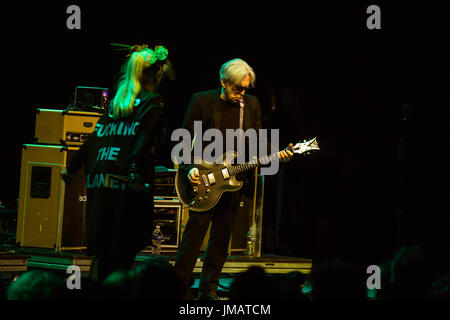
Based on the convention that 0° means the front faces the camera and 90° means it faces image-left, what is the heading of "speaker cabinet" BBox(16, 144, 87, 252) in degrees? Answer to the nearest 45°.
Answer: approximately 315°

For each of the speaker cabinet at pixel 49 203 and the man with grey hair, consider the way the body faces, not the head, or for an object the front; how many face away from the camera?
0

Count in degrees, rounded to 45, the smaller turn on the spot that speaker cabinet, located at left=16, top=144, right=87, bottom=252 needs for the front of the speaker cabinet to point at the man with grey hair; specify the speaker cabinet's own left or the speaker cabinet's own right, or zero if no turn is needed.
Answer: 0° — it already faces them

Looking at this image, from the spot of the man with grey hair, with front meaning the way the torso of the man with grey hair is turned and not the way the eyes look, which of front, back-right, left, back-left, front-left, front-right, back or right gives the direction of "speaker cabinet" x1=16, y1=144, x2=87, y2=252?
back

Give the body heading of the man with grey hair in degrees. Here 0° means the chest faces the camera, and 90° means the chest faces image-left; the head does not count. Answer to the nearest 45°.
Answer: approximately 315°

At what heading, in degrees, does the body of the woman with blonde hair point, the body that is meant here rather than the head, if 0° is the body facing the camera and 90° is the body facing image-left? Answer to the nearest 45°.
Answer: approximately 225°
